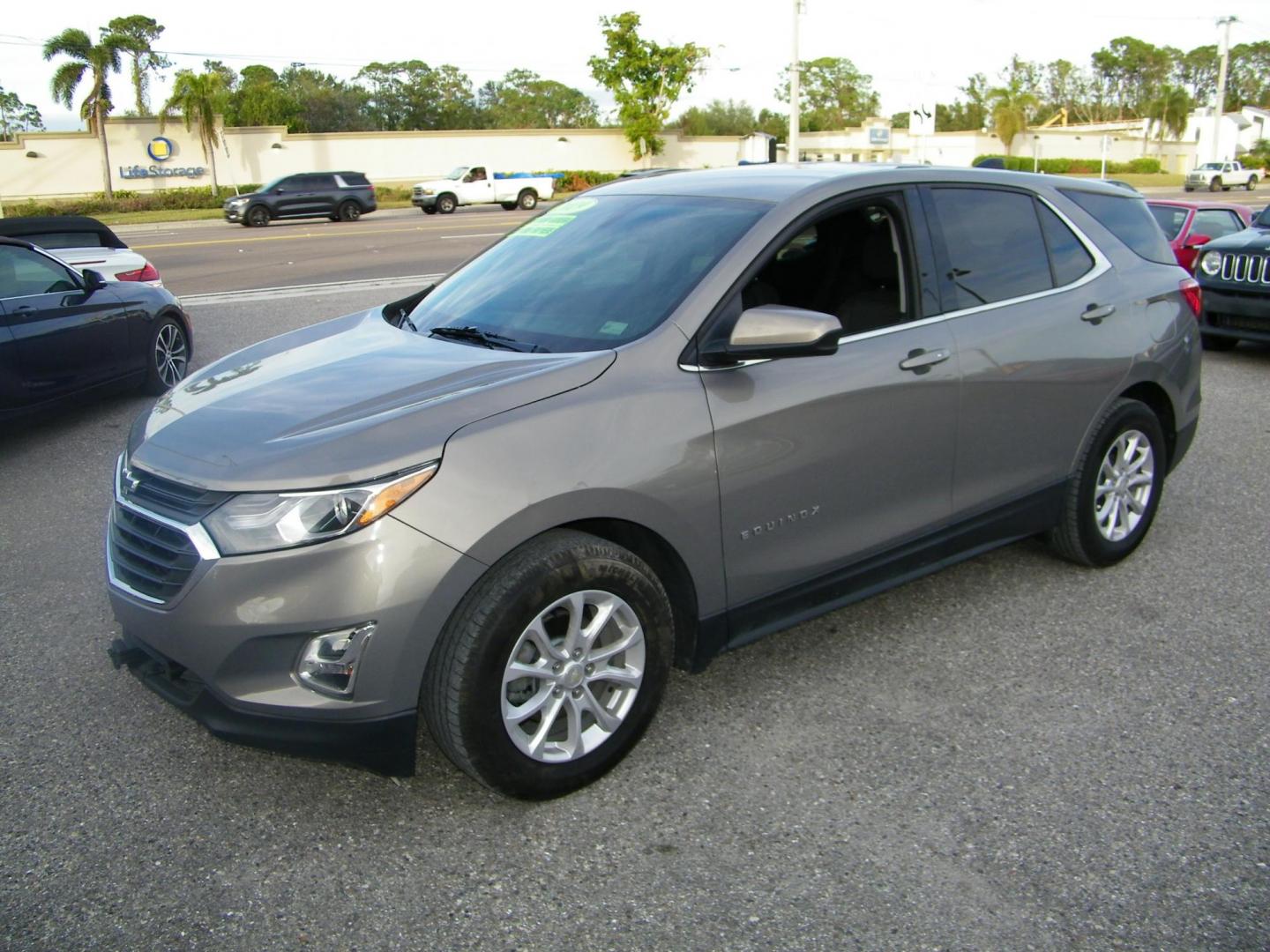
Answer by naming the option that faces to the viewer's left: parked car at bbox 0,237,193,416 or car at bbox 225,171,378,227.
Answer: car at bbox 225,171,378,227

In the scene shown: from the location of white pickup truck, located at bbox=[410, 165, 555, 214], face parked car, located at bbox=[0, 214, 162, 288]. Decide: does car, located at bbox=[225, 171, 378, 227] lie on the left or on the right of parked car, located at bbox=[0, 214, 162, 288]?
right

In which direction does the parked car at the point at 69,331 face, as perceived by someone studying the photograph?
facing away from the viewer and to the right of the viewer

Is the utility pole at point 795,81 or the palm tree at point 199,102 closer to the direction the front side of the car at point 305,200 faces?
the palm tree

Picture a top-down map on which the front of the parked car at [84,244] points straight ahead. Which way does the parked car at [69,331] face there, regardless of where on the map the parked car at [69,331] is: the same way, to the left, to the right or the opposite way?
to the right

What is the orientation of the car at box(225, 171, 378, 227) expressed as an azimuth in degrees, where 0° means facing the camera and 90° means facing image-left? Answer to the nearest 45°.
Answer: approximately 90°

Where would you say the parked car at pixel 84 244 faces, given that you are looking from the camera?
facing away from the viewer and to the left of the viewer

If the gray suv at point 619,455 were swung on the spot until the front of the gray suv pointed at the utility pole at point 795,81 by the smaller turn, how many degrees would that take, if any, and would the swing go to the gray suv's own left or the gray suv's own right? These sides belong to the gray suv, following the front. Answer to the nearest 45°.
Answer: approximately 135° to the gray suv's own right

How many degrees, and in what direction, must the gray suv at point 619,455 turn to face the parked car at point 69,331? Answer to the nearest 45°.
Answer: approximately 90° to its right
